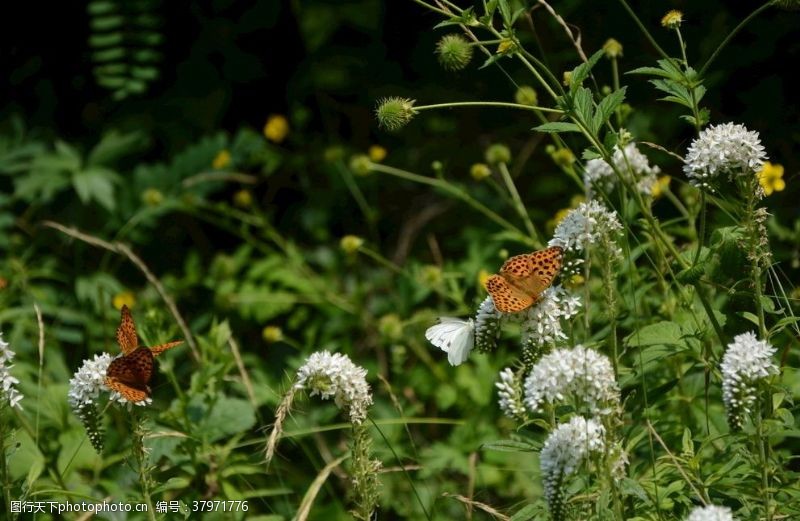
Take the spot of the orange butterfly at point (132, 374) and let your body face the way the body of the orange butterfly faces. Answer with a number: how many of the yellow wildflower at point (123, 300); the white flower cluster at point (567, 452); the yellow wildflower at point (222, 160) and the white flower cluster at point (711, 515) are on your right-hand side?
2

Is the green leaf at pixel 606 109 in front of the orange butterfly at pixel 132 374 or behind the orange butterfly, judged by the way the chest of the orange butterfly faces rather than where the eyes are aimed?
in front

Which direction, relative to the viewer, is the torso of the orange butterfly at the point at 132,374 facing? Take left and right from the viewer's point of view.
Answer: facing away from the viewer and to the right of the viewer

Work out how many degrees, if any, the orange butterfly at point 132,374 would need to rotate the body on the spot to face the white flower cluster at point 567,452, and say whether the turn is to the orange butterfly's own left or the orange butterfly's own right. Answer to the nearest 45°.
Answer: approximately 90° to the orange butterfly's own right

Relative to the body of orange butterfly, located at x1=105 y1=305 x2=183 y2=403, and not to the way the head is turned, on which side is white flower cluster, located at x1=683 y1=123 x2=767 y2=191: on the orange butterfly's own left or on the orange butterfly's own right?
on the orange butterfly's own right

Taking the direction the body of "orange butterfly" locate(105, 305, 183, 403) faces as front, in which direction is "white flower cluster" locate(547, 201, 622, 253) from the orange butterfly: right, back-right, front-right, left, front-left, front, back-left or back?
front-right

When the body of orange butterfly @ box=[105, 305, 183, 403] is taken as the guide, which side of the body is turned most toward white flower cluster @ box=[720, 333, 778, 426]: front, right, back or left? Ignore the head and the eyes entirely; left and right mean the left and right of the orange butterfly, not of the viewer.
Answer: right

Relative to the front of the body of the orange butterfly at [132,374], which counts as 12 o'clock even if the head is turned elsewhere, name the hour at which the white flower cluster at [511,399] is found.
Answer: The white flower cluster is roughly at 2 o'clock from the orange butterfly.

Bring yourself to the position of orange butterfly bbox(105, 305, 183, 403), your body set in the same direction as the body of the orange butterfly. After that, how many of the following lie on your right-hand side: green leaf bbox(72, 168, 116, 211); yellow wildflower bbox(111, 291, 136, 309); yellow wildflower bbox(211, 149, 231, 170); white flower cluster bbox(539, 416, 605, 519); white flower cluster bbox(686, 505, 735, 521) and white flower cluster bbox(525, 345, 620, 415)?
3

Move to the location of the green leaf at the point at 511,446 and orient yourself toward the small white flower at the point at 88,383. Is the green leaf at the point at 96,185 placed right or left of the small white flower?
right

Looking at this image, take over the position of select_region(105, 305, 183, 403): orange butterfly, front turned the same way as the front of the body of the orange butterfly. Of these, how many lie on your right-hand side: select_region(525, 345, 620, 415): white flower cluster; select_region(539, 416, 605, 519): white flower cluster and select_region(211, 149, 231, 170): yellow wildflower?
2

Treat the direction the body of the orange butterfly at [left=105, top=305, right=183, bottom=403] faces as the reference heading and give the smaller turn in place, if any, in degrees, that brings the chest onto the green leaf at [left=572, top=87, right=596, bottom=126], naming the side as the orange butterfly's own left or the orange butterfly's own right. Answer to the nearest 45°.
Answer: approximately 45° to the orange butterfly's own right

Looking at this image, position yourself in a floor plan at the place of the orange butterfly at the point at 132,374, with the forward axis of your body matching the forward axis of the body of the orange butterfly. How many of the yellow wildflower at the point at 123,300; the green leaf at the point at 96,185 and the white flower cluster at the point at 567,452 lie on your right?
1

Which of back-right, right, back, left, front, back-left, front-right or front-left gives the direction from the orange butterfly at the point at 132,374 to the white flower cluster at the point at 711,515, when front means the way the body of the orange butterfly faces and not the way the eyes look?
right
